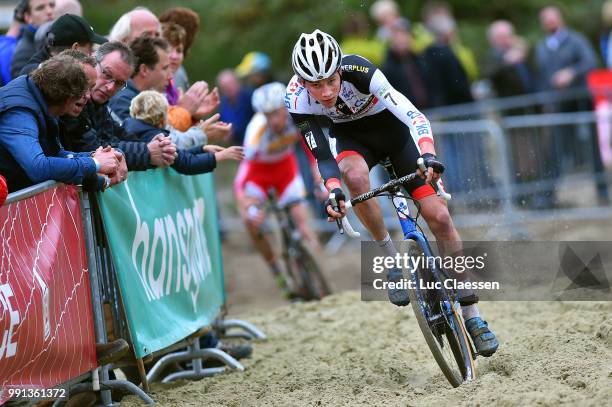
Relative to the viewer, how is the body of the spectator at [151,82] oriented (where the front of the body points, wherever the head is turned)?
to the viewer's right

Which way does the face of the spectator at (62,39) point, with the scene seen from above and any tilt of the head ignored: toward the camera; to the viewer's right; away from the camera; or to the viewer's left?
to the viewer's right

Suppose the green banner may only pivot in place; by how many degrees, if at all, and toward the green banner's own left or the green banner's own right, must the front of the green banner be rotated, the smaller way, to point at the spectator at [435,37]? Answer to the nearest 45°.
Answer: approximately 90° to the green banner's own left

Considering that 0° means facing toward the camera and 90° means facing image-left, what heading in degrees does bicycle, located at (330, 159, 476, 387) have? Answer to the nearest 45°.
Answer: approximately 0°

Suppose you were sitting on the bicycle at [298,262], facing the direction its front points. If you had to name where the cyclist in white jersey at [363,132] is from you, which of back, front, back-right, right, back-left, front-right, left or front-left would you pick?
front

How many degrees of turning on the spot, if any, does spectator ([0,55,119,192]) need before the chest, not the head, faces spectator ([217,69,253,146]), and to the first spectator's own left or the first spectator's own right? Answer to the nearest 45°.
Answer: approximately 90° to the first spectator's own left

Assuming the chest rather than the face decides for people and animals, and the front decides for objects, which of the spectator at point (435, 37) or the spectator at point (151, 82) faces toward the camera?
the spectator at point (435, 37)

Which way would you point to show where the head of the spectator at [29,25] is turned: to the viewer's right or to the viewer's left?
to the viewer's right

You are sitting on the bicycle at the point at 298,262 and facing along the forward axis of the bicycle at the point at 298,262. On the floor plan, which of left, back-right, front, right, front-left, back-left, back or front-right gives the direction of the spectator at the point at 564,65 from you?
back-left

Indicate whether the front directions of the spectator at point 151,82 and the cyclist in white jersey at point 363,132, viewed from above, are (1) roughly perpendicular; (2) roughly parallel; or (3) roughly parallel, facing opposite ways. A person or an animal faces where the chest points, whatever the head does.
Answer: roughly perpendicular

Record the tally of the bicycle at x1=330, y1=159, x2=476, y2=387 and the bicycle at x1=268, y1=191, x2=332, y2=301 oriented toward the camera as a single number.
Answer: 2

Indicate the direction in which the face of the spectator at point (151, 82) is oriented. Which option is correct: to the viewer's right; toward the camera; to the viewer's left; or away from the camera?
to the viewer's right

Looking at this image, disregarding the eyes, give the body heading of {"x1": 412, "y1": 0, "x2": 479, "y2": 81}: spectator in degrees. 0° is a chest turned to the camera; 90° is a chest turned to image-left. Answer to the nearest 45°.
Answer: approximately 0°

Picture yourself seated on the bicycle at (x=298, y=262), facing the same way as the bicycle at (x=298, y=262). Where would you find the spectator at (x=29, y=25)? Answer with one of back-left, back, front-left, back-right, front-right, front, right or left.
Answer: front-right

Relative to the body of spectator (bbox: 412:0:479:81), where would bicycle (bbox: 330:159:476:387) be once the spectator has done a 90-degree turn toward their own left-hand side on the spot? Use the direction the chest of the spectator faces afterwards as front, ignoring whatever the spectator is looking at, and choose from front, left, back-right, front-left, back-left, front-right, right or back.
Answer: right

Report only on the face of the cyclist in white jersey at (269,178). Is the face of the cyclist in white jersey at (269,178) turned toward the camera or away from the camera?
toward the camera

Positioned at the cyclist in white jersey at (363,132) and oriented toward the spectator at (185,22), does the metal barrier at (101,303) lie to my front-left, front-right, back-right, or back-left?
front-left

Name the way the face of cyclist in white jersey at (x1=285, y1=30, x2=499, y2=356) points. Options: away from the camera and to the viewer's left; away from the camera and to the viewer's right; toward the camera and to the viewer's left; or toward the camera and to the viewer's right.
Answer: toward the camera and to the viewer's left

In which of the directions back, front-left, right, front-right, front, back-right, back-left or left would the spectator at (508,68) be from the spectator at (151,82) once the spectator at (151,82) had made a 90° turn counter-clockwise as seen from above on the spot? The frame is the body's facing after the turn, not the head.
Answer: front-right

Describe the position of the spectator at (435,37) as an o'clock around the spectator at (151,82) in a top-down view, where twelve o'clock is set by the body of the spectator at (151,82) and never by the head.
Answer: the spectator at (435,37) is roughly at 10 o'clock from the spectator at (151,82).
